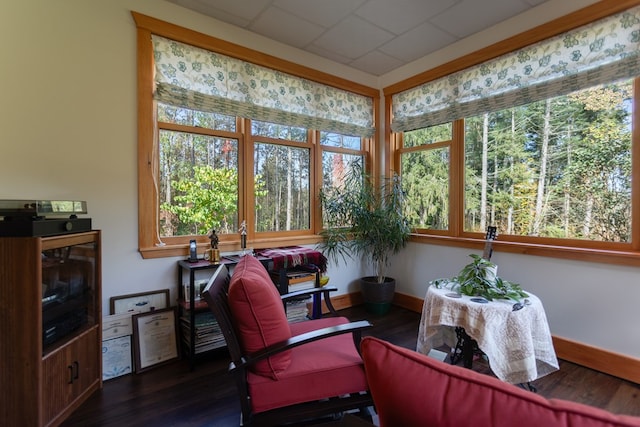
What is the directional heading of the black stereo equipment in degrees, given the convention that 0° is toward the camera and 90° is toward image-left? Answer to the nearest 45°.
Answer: approximately 315°

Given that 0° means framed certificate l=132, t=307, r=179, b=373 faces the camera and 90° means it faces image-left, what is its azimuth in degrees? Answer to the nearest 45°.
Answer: approximately 315°

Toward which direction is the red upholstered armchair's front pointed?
to the viewer's right

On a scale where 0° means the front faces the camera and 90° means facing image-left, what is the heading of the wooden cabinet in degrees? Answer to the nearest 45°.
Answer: approximately 315°

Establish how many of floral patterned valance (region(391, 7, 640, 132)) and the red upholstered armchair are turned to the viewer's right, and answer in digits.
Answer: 1

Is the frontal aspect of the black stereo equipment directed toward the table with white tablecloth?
yes

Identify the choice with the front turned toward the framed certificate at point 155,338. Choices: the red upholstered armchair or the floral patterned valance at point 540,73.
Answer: the floral patterned valance

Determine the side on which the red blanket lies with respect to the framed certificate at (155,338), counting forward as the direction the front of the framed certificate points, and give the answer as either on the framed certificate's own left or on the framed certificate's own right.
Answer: on the framed certificate's own left

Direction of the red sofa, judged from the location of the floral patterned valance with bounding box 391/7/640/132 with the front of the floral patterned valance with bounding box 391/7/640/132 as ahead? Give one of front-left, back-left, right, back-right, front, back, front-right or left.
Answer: front-left

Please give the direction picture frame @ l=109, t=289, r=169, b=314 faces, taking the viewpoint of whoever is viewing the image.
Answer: facing the viewer and to the right of the viewer

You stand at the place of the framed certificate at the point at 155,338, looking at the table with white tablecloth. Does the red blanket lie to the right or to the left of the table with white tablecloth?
left

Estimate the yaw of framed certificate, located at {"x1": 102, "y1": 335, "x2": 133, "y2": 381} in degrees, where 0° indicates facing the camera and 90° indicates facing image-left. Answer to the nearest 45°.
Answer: approximately 315°
